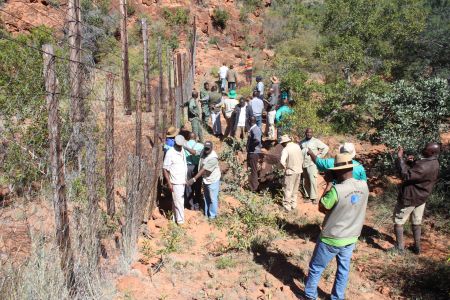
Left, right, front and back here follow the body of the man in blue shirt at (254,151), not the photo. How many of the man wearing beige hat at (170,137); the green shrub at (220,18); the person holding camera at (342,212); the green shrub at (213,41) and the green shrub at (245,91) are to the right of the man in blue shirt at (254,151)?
3

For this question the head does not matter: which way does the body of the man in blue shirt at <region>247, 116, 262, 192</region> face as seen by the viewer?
to the viewer's left

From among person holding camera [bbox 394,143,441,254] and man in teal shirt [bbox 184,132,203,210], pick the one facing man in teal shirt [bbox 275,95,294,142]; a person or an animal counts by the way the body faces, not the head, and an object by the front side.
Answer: the person holding camera

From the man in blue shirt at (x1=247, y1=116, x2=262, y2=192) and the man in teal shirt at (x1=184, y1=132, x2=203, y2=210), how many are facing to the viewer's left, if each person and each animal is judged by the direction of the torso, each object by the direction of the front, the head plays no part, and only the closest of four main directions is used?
1

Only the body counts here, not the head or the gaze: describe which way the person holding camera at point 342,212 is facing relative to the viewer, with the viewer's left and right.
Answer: facing away from the viewer and to the left of the viewer

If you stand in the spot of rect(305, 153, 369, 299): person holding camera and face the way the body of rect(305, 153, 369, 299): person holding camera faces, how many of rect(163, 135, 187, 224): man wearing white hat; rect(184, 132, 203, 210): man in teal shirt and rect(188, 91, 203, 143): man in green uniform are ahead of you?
3

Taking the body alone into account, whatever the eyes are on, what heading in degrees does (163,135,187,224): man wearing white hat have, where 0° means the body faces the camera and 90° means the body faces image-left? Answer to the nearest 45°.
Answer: approximately 315°

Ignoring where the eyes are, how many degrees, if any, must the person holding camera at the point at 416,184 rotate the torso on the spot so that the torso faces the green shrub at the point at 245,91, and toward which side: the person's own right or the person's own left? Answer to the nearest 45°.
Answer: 0° — they already face it
